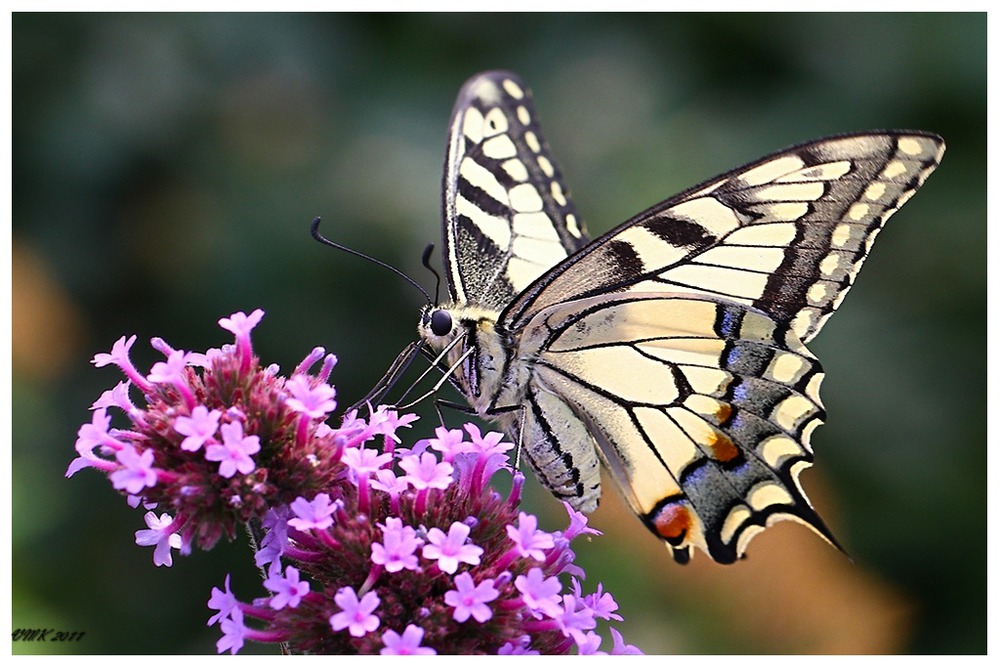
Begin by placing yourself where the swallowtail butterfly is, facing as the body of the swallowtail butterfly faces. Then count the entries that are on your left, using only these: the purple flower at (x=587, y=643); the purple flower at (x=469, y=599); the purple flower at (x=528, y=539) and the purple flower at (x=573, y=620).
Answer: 4

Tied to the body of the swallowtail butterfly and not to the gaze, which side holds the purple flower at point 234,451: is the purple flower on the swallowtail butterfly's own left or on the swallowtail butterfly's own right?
on the swallowtail butterfly's own left

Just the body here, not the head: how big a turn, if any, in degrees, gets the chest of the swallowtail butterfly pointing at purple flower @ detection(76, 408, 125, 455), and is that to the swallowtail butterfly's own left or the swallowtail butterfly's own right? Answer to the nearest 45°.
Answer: approximately 45° to the swallowtail butterfly's own left

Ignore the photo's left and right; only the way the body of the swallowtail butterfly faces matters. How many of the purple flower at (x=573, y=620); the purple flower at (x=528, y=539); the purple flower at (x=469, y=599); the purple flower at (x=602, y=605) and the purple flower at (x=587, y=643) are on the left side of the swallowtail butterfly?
5

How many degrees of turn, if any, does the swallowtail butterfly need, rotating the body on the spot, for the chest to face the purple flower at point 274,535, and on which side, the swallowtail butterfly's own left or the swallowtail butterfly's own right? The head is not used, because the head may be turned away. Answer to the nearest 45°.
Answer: approximately 45° to the swallowtail butterfly's own left

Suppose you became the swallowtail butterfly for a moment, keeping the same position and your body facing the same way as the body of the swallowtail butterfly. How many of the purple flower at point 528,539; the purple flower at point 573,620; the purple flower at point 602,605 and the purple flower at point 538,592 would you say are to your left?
4

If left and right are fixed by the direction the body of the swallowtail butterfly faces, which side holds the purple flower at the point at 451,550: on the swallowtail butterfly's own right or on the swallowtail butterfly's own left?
on the swallowtail butterfly's own left

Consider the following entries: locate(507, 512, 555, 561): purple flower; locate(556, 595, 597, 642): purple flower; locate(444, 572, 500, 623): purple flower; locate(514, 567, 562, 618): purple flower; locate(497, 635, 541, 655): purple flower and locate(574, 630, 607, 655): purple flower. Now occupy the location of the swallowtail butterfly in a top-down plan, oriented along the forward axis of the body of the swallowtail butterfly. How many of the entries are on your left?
6

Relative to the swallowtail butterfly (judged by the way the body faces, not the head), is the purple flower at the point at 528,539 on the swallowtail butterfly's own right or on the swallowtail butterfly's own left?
on the swallowtail butterfly's own left

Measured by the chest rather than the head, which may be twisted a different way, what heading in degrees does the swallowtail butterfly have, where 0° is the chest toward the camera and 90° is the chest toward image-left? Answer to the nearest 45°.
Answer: approximately 90°

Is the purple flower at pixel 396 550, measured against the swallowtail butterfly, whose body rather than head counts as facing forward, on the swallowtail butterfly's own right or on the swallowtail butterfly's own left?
on the swallowtail butterfly's own left

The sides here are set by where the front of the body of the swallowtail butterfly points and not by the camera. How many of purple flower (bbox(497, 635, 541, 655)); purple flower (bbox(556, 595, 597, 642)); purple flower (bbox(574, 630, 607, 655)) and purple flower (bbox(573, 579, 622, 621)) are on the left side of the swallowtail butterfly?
4

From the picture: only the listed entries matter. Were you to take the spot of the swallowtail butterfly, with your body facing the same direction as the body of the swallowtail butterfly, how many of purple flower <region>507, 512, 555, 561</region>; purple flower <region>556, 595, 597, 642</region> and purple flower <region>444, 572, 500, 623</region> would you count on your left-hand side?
3

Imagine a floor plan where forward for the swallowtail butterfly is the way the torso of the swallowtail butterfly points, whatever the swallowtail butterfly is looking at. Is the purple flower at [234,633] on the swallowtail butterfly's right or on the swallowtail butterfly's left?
on the swallowtail butterfly's left

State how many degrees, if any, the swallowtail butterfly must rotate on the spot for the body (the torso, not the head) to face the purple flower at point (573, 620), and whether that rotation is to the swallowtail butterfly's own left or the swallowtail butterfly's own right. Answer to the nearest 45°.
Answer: approximately 90° to the swallowtail butterfly's own left

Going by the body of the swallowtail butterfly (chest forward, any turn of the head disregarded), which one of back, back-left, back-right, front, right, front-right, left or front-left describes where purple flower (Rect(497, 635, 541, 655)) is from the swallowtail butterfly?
left

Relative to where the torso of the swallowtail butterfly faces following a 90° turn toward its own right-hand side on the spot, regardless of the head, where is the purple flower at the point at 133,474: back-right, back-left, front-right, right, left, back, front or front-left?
back-left

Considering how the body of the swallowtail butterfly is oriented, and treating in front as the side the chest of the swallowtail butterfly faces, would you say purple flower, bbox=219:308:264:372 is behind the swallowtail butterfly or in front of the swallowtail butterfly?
in front
